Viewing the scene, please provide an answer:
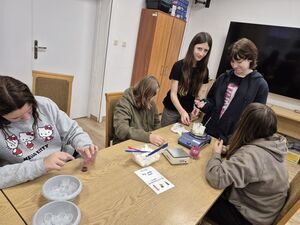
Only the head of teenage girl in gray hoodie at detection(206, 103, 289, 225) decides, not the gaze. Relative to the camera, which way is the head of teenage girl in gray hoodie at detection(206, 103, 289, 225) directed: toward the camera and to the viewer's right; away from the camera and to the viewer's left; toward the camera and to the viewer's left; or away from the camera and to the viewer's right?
away from the camera and to the viewer's left

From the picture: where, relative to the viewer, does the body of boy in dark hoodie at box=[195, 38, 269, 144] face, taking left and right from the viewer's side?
facing the viewer and to the left of the viewer

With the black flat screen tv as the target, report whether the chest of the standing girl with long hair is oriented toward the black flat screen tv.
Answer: no

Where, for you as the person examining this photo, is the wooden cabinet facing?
facing the viewer and to the right of the viewer

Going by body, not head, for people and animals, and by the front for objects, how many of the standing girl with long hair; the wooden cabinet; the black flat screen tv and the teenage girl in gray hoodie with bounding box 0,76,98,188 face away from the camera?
0

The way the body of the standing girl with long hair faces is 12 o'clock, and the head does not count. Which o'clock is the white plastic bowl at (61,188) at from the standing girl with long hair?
The white plastic bowl is roughly at 2 o'clock from the standing girl with long hair.

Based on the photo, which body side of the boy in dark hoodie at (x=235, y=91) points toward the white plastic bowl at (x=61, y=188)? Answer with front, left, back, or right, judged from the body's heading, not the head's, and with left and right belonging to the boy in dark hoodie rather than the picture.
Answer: front

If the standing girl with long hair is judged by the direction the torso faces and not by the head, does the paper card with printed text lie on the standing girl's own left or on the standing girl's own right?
on the standing girl's own right

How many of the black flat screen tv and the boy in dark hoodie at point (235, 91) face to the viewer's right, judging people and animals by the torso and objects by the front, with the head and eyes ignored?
0

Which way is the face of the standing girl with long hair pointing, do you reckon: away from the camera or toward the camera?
toward the camera

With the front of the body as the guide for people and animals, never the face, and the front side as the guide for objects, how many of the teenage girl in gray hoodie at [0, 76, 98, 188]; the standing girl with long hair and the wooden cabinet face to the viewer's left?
0

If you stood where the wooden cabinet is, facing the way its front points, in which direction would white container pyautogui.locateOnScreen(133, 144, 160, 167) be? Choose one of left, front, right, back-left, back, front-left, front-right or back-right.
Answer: front-right

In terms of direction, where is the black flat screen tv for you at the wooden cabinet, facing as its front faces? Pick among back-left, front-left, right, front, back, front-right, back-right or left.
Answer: front-left

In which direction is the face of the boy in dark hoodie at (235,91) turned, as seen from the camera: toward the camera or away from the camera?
toward the camera
